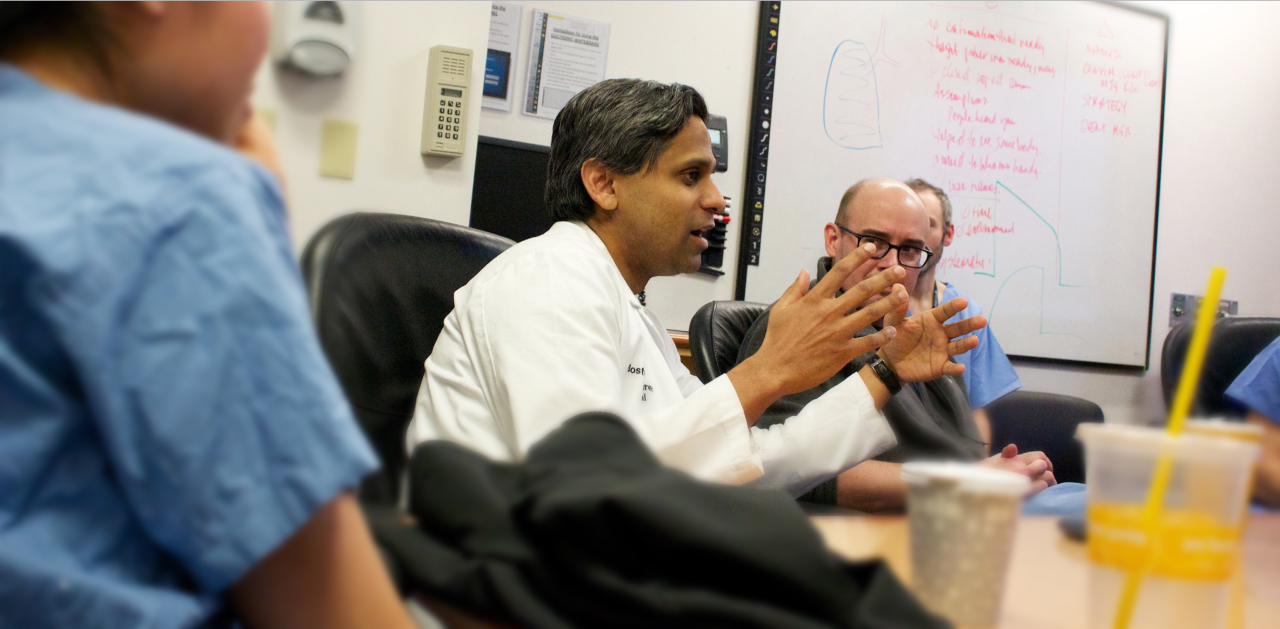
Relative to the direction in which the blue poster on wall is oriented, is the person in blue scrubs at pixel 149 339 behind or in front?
in front

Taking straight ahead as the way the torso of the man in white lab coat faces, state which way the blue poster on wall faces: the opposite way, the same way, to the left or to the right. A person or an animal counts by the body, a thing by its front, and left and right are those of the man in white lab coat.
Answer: to the right

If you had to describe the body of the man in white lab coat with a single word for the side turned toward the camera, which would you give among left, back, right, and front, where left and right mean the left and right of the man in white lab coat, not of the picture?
right

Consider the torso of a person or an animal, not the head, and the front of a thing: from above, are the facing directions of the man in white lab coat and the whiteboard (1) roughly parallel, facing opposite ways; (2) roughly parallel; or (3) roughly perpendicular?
roughly perpendicular

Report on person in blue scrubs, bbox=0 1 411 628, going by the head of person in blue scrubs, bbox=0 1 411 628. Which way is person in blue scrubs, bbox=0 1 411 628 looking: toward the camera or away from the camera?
away from the camera

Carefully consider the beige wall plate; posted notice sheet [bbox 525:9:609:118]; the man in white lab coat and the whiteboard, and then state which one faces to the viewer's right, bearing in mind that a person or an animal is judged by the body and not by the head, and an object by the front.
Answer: the man in white lab coat

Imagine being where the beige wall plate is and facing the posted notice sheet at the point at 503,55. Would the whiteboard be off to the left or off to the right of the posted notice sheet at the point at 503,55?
right

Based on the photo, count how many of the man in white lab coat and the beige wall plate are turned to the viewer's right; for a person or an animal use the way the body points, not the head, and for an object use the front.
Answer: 1

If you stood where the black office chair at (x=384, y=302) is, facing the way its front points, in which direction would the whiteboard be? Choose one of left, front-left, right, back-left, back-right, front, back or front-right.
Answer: left

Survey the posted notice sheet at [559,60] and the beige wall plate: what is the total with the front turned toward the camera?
2

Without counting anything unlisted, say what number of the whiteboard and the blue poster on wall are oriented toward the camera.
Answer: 2
